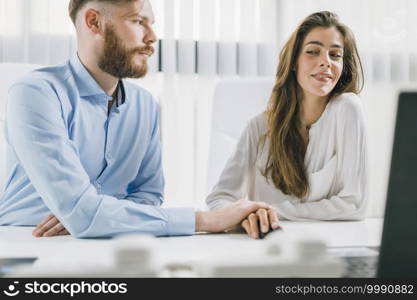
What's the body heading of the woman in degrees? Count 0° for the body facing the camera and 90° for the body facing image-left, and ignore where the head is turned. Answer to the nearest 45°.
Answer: approximately 0°

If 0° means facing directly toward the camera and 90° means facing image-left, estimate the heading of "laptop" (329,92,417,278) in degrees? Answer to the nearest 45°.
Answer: approximately 135°

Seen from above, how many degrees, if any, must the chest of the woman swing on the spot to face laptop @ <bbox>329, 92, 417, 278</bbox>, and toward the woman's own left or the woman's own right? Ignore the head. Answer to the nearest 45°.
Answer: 0° — they already face it

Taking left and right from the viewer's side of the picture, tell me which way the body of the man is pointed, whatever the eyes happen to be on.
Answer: facing the viewer and to the right of the viewer

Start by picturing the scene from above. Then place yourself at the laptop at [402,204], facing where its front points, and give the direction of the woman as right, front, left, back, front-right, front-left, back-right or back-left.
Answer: front-right

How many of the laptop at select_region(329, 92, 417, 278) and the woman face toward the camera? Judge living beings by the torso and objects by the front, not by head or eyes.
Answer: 1

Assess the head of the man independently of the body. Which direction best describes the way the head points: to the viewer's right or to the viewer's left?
to the viewer's right

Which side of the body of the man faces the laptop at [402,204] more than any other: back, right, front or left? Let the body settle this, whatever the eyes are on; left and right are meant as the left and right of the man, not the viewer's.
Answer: front

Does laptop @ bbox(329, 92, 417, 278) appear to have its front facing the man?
yes

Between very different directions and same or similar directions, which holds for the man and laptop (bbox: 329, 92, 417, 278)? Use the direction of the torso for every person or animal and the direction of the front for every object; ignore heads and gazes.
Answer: very different directions

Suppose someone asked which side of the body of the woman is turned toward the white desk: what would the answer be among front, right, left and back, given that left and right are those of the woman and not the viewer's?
front
